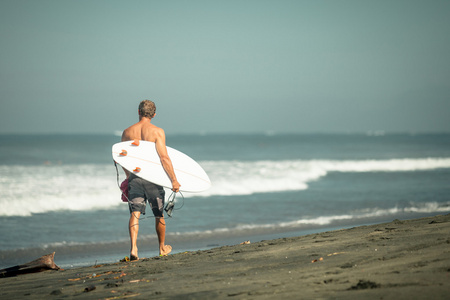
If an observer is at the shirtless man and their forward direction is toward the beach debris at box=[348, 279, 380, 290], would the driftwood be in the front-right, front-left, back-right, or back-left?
back-right

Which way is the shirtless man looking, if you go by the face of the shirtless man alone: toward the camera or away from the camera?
away from the camera

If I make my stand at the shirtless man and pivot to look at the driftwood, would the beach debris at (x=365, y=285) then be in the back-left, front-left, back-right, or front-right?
back-left

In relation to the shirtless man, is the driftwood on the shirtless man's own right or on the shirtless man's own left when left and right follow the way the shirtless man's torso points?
on the shirtless man's own left

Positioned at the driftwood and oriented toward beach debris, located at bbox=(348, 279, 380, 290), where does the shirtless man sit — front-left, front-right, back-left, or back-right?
front-left

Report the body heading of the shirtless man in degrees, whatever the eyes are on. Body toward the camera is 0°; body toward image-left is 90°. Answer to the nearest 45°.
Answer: approximately 180°

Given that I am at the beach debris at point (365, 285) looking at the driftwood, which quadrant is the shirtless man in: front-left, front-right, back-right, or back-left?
front-right

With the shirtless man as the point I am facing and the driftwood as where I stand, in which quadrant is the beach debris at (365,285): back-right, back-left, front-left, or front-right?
front-right

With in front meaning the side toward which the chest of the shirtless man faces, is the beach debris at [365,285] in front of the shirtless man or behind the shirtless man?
behind
